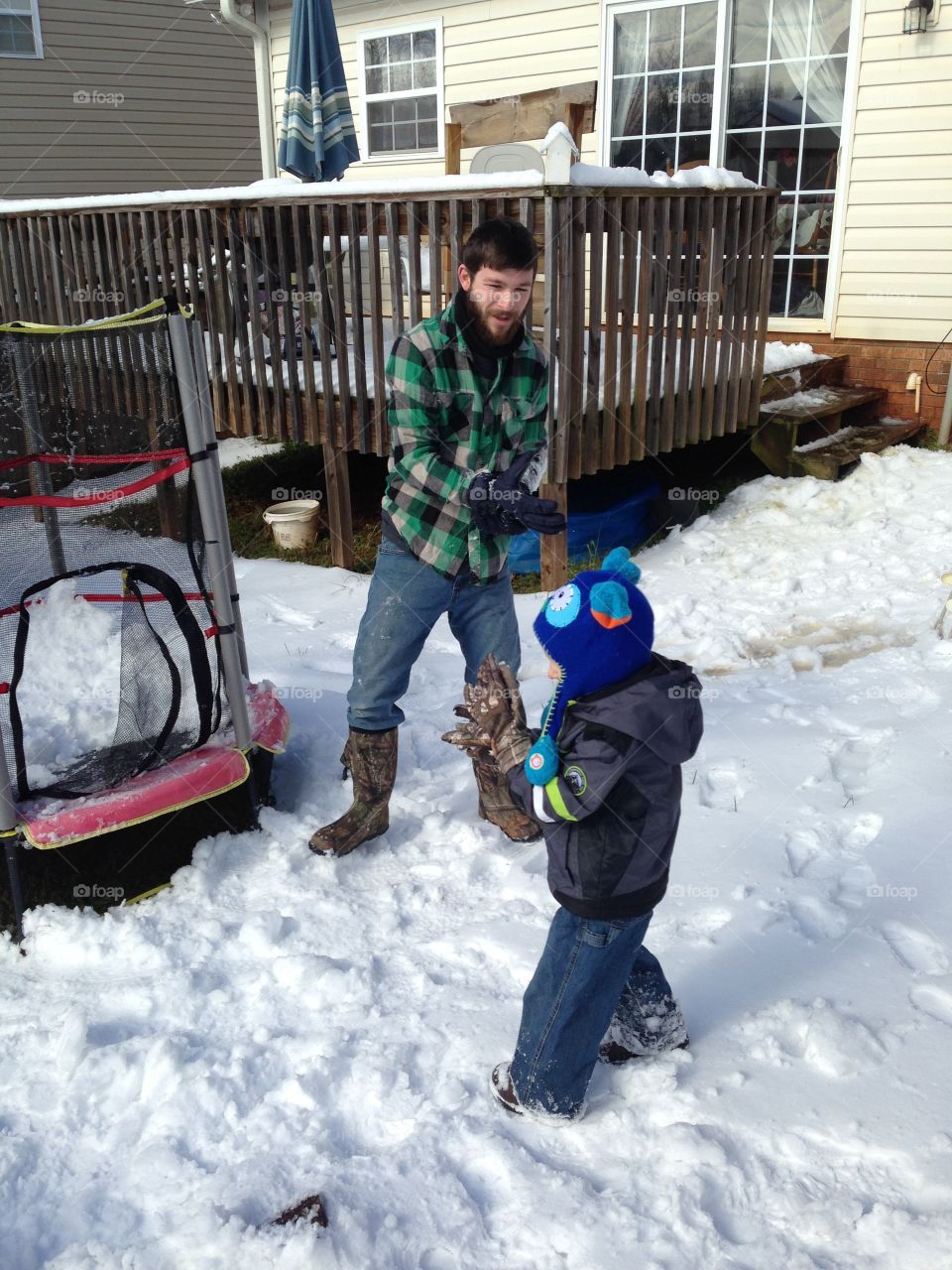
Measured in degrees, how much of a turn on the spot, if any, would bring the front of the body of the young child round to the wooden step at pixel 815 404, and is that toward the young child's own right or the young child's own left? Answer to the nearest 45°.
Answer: approximately 90° to the young child's own right

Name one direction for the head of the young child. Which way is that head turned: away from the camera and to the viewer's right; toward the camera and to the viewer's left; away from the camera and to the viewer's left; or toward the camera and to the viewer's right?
away from the camera and to the viewer's left

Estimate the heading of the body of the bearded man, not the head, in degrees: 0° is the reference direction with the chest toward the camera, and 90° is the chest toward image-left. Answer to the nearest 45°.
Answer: approximately 315°

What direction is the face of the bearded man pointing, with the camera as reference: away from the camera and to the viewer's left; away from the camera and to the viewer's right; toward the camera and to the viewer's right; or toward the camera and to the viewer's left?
toward the camera and to the viewer's right

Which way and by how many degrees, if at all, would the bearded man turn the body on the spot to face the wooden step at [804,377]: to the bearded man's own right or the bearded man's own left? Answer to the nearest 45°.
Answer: approximately 90° to the bearded man's own left

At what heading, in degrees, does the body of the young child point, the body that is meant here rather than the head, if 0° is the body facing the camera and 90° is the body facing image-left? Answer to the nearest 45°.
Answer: approximately 90°

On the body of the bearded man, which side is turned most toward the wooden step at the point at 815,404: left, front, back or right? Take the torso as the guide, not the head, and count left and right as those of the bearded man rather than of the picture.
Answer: left

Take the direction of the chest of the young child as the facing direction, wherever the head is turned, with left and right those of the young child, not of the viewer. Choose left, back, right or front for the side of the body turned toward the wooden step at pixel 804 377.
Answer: right

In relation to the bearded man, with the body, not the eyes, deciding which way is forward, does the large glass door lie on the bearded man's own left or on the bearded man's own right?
on the bearded man's own left

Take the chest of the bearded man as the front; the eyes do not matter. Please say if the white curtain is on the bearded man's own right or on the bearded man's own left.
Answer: on the bearded man's own left
